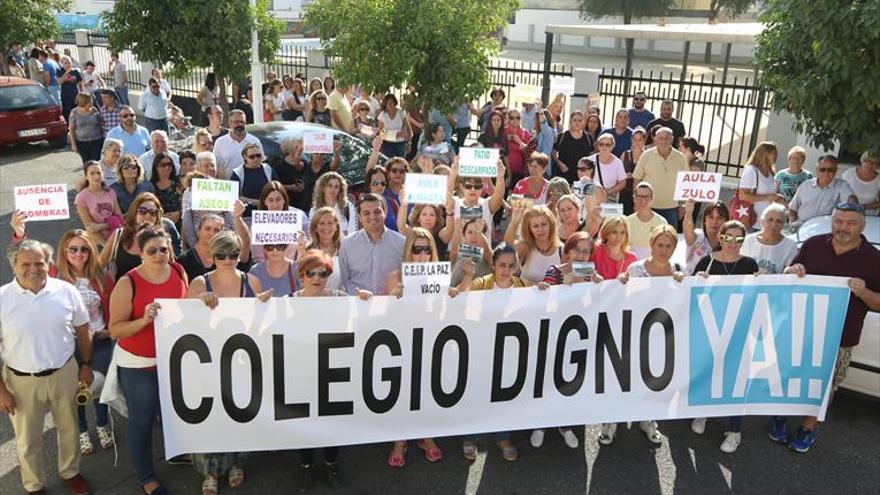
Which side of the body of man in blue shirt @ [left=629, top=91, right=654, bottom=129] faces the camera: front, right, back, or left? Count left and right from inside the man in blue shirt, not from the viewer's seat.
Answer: front

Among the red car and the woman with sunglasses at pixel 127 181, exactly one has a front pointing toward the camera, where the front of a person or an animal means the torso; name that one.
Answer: the woman with sunglasses

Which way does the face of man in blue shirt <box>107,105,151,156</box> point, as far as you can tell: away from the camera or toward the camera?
toward the camera

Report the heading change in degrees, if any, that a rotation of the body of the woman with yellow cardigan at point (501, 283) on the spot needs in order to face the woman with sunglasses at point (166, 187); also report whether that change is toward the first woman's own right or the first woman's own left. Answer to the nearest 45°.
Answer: approximately 135° to the first woman's own right

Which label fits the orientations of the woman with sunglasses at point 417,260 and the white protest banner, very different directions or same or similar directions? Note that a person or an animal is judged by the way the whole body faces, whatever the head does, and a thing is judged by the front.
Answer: same or similar directions

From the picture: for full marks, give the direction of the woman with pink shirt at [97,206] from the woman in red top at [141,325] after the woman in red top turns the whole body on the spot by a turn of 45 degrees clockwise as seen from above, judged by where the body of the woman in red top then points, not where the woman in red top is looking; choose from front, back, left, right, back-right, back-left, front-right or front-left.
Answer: back

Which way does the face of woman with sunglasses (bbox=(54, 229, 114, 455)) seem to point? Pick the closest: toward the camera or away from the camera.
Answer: toward the camera

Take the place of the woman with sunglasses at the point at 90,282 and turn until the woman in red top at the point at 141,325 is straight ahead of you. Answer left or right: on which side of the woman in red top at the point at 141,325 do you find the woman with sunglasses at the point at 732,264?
left

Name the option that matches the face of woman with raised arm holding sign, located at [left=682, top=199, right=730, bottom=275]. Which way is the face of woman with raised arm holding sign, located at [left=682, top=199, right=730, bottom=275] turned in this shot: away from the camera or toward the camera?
toward the camera

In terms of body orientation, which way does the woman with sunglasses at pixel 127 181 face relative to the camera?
toward the camera

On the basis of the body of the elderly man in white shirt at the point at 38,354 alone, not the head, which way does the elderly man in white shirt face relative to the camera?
toward the camera

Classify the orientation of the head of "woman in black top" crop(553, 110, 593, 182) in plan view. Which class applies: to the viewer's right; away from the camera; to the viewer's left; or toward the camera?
toward the camera
